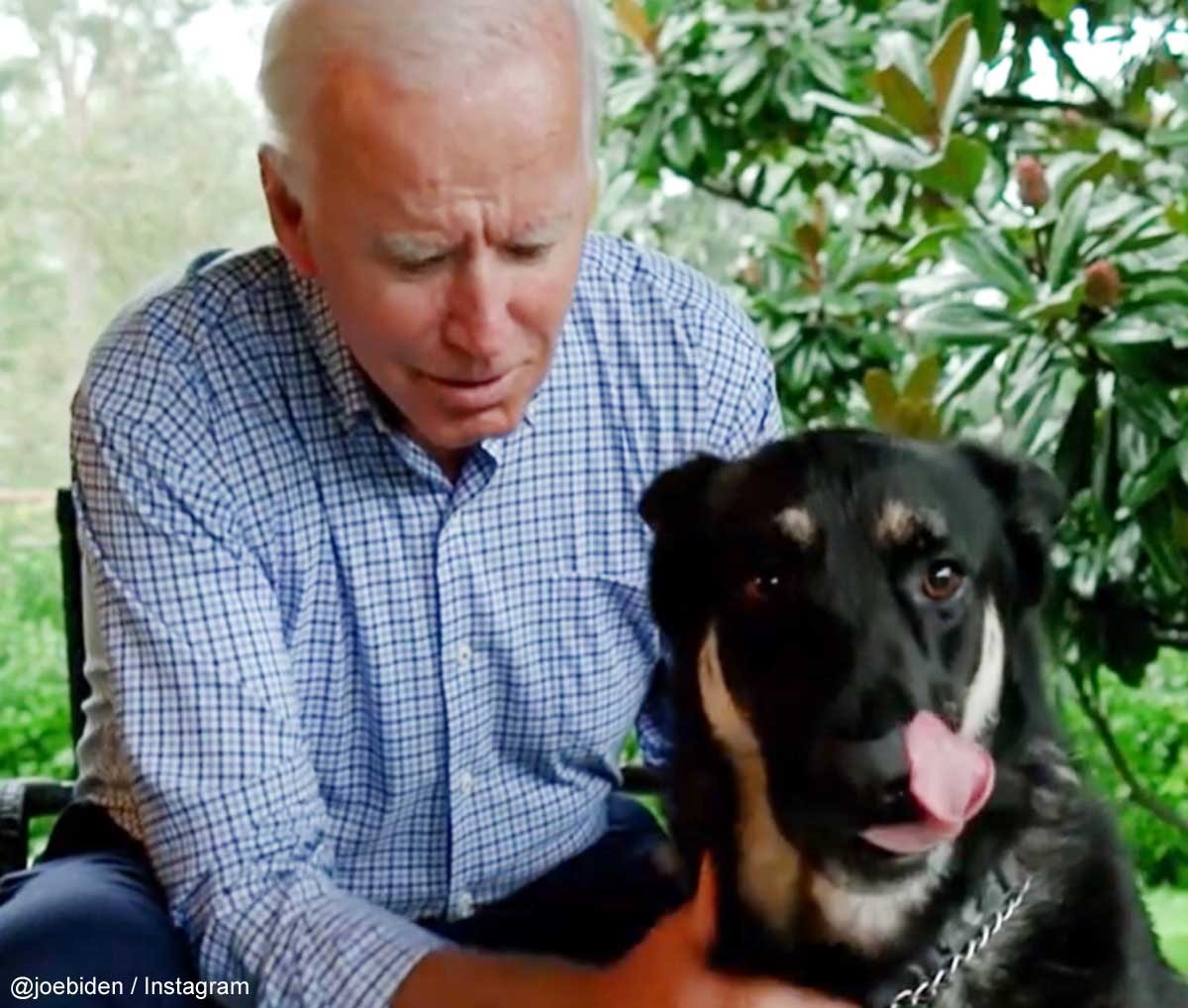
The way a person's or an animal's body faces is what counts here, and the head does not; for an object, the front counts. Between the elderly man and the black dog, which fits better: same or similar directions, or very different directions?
same or similar directions

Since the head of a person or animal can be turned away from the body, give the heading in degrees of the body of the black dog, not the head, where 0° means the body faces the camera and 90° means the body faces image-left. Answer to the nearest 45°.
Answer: approximately 0°

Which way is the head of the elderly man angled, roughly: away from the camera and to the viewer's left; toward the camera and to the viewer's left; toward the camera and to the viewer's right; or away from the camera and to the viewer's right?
toward the camera and to the viewer's right

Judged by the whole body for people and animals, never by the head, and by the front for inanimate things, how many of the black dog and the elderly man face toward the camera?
2

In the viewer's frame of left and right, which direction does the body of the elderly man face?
facing the viewer

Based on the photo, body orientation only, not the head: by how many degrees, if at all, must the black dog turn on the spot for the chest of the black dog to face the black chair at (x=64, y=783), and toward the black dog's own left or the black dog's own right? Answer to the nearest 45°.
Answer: approximately 90° to the black dog's own right
